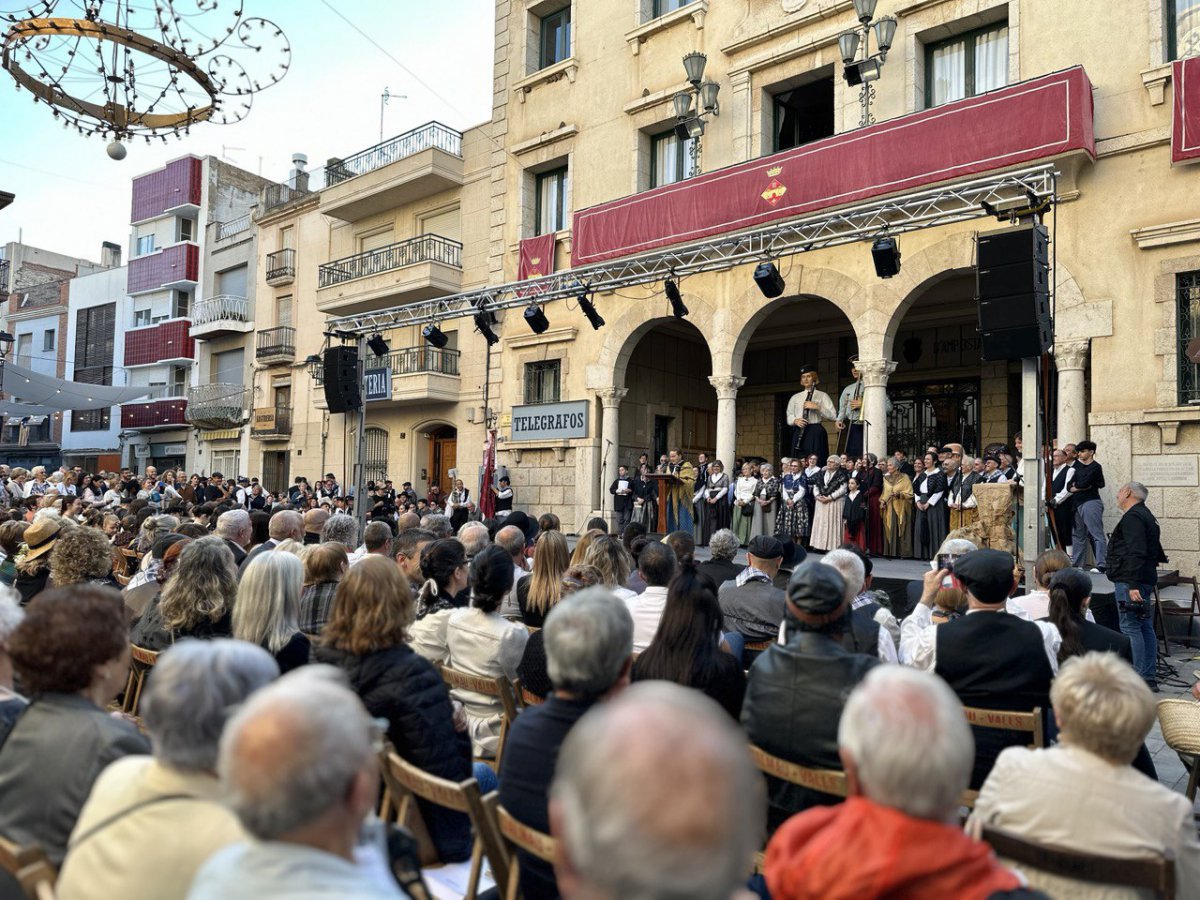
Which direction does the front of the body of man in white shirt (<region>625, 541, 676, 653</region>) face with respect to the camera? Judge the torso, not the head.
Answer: away from the camera

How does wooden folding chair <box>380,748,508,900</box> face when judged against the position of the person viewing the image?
facing away from the viewer and to the right of the viewer

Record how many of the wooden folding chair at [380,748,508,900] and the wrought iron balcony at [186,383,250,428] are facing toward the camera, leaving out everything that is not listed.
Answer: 1

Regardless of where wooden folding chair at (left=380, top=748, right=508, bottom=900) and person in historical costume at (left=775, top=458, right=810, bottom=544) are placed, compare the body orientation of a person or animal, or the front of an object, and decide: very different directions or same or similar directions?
very different directions

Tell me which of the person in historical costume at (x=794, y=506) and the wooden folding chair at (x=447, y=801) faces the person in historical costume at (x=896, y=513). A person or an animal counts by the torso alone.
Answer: the wooden folding chair

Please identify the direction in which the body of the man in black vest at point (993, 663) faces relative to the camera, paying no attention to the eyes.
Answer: away from the camera

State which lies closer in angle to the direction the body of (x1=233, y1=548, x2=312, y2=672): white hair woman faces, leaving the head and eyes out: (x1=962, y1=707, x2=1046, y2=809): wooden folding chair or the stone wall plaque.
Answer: the stone wall plaque

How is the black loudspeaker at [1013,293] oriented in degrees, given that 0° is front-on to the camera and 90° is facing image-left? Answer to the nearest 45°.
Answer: approximately 45°

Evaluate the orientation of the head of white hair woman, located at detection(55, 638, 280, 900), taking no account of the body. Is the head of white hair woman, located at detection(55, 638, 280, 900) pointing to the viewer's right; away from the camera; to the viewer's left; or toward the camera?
away from the camera

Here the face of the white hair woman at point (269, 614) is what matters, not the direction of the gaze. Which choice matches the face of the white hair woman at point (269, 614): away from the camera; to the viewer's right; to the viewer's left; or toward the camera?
away from the camera

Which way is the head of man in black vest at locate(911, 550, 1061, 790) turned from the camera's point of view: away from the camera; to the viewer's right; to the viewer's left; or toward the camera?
away from the camera

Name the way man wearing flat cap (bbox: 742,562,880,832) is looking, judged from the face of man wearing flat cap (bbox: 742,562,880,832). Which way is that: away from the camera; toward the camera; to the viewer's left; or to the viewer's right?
away from the camera

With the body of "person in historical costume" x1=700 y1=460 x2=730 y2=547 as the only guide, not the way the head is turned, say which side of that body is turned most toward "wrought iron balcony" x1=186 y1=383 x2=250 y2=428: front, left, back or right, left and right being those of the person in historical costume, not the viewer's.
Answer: right
